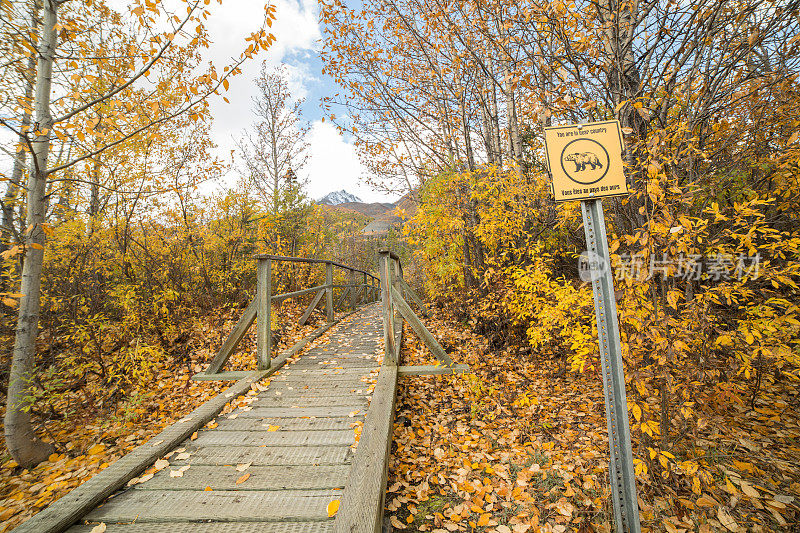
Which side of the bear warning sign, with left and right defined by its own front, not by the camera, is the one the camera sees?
front

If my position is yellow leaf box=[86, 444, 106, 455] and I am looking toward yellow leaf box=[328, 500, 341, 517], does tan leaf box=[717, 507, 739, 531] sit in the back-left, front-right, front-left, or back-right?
front-left

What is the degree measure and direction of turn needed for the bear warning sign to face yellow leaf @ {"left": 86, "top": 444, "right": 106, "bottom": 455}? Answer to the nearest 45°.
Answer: approximately 90° to its right

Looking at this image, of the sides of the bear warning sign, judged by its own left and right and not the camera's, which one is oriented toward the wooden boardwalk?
right
